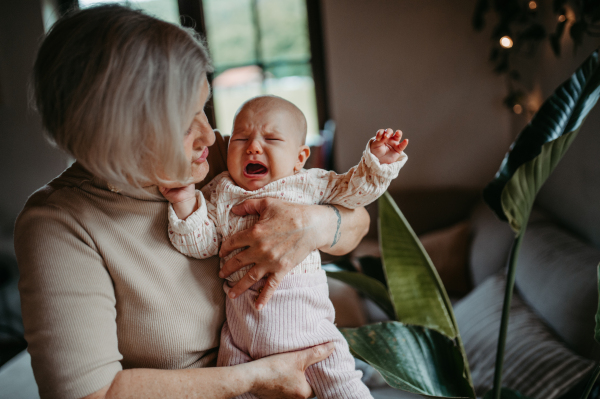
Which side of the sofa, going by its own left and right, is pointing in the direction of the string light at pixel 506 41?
back

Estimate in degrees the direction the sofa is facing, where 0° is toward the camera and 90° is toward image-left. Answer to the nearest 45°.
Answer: approximately 0°

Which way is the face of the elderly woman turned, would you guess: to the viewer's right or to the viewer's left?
to the viewer's right

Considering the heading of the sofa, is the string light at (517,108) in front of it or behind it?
behind
